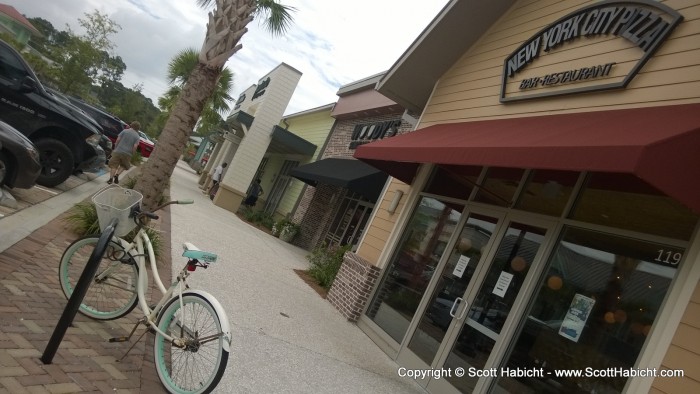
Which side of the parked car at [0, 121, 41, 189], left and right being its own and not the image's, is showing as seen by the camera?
right

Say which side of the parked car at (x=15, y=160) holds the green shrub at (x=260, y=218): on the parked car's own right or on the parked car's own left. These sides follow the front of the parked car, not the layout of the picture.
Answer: on the parked car's own left

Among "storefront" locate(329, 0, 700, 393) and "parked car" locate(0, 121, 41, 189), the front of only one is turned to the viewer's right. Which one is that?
the parked car

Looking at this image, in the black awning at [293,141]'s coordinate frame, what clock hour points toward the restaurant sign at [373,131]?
The restaurant sign is roughly at 10 o'clock from the black awning.

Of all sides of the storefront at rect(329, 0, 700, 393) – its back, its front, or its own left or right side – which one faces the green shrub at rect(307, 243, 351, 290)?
right

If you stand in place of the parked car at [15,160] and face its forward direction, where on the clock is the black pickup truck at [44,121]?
The black pickup truck is roughly at 9 o'clock from the parked car.

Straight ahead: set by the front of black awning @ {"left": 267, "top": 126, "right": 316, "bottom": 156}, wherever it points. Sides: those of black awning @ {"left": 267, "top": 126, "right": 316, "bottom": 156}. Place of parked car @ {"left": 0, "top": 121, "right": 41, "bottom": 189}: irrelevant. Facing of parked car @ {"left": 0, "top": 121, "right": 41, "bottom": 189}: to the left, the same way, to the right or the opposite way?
the opposite way
